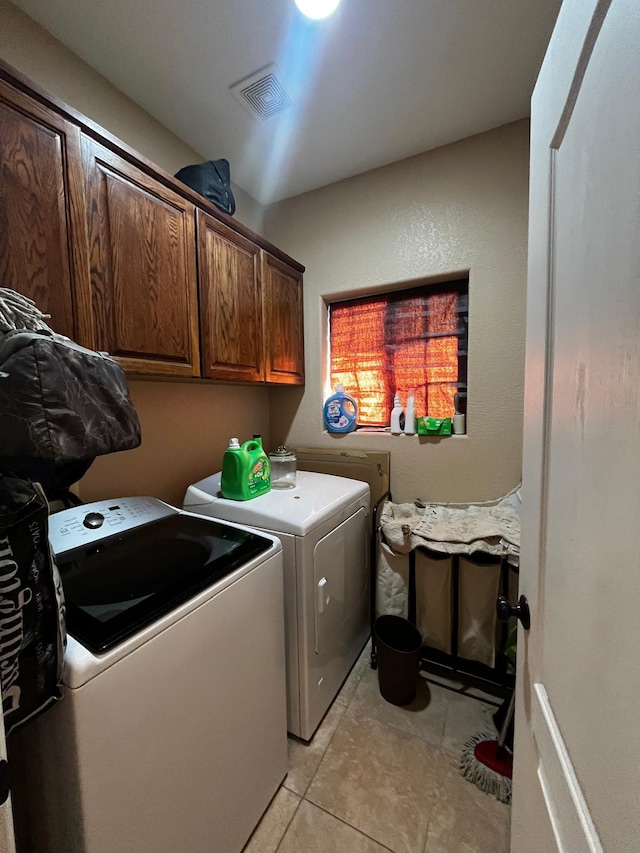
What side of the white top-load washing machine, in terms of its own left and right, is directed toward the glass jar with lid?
left

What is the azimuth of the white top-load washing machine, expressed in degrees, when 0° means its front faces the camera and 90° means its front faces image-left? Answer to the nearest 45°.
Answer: approximately 315°

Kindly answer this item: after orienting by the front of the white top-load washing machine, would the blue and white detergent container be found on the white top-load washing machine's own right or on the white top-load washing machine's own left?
on the white top-load washing machine's own left

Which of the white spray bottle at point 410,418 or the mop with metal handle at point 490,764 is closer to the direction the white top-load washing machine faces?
the mop with metal handle

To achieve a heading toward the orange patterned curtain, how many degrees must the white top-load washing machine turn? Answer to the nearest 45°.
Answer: approximately 90° to its left

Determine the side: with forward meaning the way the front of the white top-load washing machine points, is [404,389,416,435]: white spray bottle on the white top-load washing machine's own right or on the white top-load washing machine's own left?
on the white top-load washing machine's own left

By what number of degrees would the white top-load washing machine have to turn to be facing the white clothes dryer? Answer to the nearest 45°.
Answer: approximately 90° to its left

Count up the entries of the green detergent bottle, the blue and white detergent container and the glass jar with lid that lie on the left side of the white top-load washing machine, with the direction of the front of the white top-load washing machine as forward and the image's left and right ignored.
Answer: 3

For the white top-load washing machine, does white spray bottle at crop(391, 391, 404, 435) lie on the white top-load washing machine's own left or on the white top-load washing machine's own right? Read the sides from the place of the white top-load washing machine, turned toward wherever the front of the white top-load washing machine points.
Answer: on the white top-load washing machine's own left
